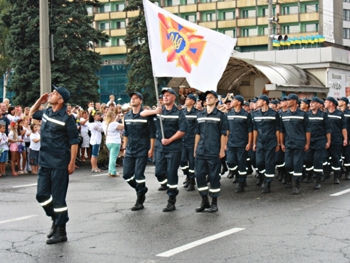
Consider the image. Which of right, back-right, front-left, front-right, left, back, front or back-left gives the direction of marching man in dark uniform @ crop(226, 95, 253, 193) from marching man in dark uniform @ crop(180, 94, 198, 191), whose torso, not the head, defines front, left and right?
back-left

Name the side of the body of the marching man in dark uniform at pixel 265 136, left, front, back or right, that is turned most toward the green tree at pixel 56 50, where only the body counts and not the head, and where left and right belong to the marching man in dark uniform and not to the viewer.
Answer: right

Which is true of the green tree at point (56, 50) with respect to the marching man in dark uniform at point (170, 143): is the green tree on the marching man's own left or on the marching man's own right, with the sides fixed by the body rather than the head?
on the marching man's own right

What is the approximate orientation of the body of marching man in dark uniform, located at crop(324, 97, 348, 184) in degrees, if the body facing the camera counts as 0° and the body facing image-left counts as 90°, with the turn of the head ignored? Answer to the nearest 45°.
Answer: approximately 45°

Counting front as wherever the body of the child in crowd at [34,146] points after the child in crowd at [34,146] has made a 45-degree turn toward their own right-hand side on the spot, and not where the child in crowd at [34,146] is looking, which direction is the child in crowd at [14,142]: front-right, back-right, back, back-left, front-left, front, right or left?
right

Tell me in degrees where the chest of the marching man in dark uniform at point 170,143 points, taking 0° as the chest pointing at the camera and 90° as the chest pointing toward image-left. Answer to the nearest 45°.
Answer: approximately 45°
